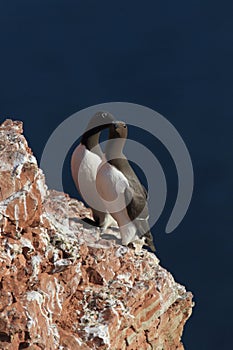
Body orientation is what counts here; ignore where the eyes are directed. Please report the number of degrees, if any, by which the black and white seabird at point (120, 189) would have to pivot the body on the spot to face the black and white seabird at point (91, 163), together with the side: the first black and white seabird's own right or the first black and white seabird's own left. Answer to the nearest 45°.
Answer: approximately 45° to the first black and white seabird's own right

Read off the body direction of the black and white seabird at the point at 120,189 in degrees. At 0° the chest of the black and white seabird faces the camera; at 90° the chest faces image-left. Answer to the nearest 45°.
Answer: approximately 45°
